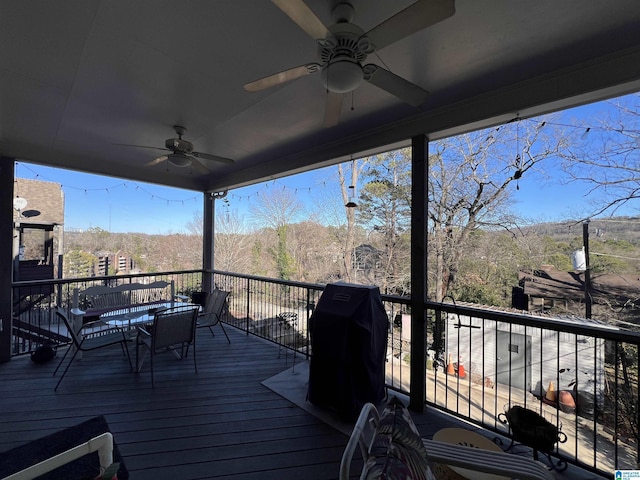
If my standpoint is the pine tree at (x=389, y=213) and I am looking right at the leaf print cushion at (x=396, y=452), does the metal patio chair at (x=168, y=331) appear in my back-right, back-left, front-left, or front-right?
front-right

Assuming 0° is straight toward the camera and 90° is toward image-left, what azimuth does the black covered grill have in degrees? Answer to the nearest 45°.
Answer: approximately 45°

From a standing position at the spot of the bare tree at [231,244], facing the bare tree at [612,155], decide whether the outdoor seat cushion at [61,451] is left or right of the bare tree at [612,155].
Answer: right

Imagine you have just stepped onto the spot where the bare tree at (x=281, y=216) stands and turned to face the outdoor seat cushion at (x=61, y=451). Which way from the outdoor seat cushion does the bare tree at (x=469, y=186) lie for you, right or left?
left

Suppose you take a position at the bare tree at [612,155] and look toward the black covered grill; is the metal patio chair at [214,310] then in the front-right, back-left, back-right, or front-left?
front-right

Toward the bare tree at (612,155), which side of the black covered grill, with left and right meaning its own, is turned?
back

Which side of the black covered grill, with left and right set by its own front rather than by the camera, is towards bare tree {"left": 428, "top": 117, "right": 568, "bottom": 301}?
back

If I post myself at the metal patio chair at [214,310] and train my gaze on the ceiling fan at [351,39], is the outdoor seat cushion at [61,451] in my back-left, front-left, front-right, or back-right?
front-right

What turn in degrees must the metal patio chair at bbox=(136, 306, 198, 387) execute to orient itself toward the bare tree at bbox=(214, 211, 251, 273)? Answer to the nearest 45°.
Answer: approximately 45° to its right

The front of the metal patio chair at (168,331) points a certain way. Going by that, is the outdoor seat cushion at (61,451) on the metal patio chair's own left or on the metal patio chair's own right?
on the metal patio chair's own left

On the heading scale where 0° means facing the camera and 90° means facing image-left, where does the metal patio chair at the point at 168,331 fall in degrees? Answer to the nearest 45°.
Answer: approximately 135°

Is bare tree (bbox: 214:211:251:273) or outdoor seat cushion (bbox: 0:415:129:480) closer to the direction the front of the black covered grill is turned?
the outdoor seat cushion

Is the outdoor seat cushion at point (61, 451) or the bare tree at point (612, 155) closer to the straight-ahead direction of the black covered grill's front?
the outdoor seat cushion
